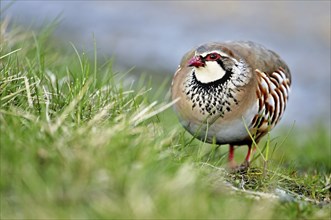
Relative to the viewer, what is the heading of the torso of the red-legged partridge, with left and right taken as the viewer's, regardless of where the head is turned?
facing the viewer and to the left of the viewer
